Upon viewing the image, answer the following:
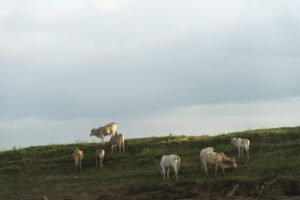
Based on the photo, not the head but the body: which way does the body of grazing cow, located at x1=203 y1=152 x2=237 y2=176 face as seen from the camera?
to the viewer's right

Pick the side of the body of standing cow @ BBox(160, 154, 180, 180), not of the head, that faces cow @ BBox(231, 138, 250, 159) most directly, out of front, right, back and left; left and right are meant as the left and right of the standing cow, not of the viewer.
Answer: right

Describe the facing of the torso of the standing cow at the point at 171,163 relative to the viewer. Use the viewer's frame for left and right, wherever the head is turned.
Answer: facing away from the viewer and to the left of the viewer

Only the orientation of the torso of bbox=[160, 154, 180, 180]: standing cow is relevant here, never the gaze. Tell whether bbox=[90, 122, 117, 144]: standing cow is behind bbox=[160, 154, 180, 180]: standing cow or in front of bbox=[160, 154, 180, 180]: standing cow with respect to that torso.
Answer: in front

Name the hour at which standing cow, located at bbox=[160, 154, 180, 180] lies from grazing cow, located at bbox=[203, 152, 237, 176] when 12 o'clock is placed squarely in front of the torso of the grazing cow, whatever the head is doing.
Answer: The standing cow is roughly at 6 o'clock from the grazing cow.

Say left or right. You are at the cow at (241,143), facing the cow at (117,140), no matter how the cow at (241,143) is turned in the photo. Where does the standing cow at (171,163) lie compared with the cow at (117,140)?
left

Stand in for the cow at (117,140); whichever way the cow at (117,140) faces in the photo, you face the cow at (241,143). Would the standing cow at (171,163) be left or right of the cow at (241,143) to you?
right

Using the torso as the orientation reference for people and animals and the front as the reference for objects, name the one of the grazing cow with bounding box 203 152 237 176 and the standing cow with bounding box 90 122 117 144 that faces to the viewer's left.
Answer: the standing cow

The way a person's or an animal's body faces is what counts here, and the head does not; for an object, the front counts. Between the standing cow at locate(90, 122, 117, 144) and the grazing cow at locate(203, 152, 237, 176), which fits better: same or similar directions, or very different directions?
very different directions
